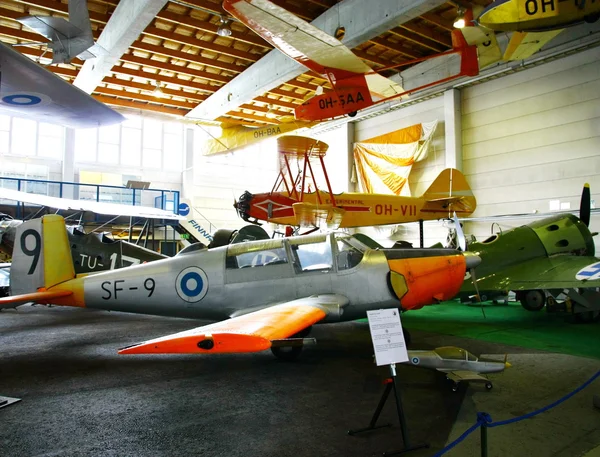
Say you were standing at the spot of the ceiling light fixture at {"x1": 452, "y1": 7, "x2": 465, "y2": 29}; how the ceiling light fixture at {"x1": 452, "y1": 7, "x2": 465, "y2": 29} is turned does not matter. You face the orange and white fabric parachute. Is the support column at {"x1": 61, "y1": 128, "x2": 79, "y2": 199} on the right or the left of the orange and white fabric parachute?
left
